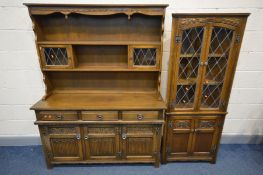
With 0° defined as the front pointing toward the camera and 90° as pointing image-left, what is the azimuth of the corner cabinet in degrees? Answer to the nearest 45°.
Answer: approximately 0°
